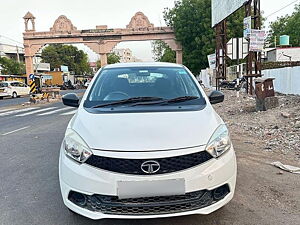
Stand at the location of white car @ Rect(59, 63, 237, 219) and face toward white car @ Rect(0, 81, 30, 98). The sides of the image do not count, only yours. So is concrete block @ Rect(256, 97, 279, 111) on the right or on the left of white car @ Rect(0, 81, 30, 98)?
right

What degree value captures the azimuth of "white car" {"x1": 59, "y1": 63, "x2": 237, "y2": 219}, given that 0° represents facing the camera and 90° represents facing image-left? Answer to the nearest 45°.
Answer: approximately 0°

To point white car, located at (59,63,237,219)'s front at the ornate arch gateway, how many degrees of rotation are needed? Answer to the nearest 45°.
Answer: approximately 180°

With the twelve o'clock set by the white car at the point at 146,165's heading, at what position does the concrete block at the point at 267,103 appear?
The concrete block is roughly at 7 o'clock from the white car.

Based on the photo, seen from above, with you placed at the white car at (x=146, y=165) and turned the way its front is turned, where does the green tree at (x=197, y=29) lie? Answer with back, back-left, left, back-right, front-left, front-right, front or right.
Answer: back

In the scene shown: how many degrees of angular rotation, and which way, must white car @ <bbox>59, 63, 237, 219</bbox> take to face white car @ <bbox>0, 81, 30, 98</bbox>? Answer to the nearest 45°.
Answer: approximately 135° to its right

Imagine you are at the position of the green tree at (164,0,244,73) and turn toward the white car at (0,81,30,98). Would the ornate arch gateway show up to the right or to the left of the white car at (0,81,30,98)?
right

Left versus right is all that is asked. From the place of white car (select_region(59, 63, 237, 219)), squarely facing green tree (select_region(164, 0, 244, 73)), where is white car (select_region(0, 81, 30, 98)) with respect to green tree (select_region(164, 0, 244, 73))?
left
